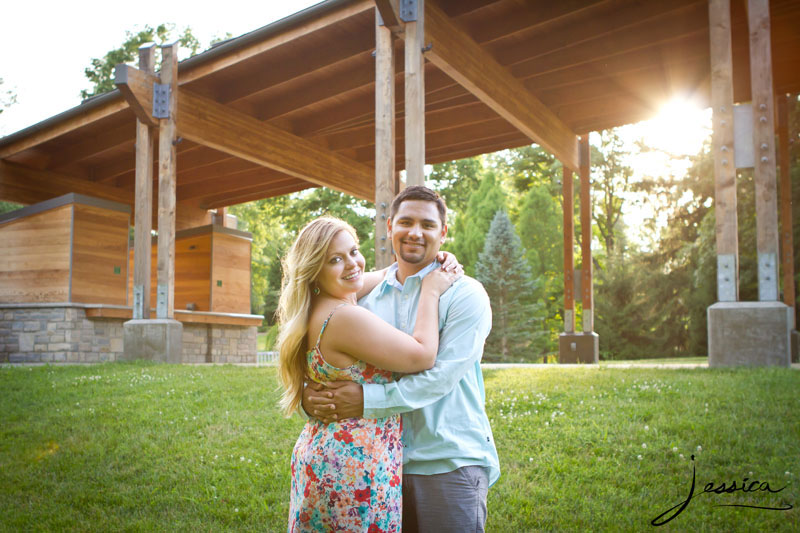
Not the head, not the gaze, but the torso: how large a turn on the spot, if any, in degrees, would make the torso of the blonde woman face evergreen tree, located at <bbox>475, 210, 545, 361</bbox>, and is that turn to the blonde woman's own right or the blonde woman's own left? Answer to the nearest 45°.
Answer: approximately 90° to the blonde woman's own left

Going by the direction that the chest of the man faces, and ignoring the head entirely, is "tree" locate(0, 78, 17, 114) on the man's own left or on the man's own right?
on the man's own right

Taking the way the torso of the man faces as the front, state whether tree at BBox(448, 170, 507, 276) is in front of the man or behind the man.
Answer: behind

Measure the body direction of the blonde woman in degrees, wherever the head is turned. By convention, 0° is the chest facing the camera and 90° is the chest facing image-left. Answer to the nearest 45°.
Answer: approximately 270°

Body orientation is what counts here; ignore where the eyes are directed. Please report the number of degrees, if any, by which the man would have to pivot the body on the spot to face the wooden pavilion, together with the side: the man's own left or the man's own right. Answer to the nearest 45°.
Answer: approximately 135° to the man's own right
